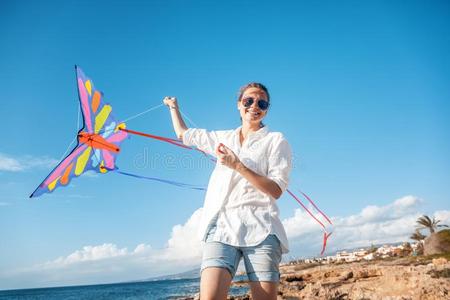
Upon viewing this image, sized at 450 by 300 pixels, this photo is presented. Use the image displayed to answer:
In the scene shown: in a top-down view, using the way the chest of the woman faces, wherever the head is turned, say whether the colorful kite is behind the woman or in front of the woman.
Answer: behind

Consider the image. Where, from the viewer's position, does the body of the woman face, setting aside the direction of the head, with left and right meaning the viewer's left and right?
facing the viewer
